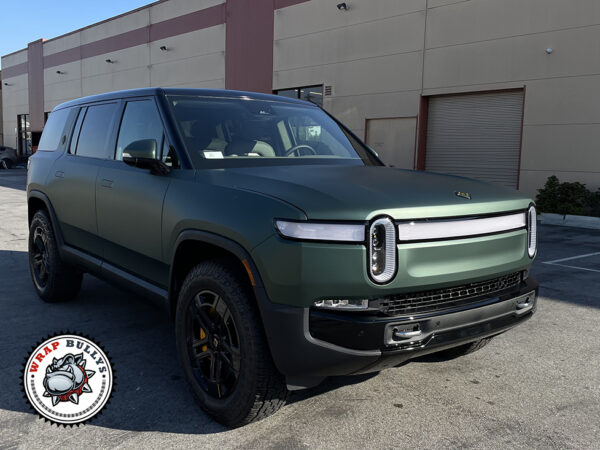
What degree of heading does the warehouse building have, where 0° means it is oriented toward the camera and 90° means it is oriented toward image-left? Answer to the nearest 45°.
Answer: approximately 45°
